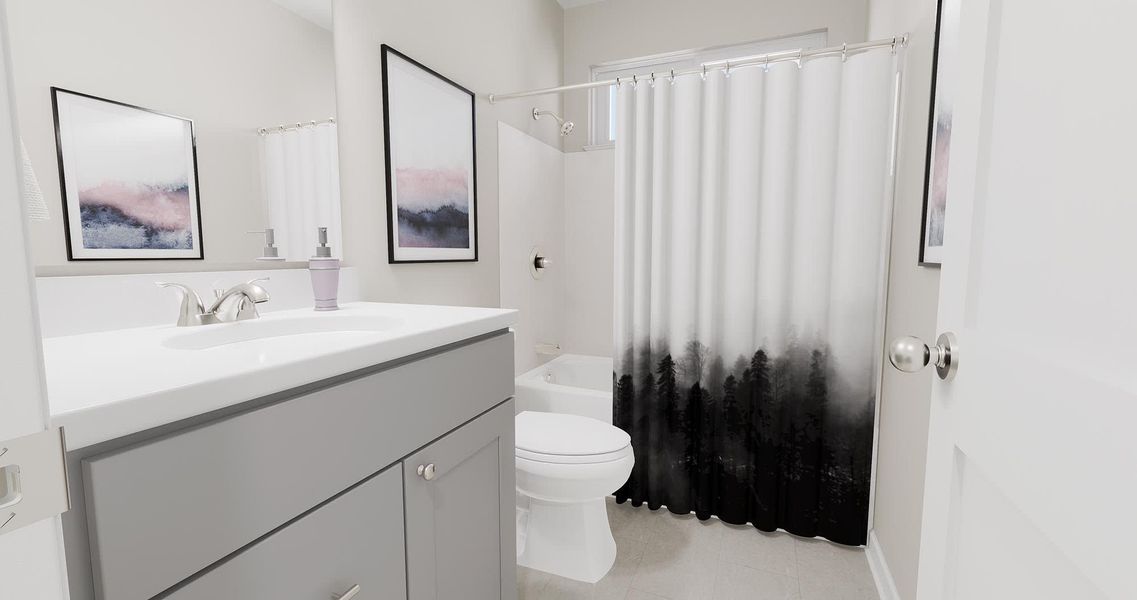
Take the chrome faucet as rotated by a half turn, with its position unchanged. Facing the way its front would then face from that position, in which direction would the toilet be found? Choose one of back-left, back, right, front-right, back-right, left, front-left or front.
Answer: back-right

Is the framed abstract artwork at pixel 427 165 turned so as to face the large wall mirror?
no

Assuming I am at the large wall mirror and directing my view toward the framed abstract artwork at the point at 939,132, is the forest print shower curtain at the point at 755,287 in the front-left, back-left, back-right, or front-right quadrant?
front-left

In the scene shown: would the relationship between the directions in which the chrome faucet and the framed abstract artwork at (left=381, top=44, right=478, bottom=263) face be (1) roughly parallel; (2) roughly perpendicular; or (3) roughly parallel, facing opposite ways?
roughly parallel

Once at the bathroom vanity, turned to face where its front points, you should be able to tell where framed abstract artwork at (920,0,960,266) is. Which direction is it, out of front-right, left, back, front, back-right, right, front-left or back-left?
front-left

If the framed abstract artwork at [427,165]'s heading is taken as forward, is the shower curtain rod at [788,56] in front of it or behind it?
in front

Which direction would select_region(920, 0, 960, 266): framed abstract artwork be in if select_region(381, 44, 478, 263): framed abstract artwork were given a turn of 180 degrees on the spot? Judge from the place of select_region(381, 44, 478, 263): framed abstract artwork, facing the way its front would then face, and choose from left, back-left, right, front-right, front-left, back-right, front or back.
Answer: back

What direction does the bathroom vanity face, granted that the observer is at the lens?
facing the viewer and to the right of the viewer

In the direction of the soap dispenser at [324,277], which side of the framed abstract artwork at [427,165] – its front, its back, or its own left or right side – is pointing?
right

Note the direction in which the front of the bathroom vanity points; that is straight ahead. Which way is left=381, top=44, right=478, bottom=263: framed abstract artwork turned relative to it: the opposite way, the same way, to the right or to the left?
the same way
